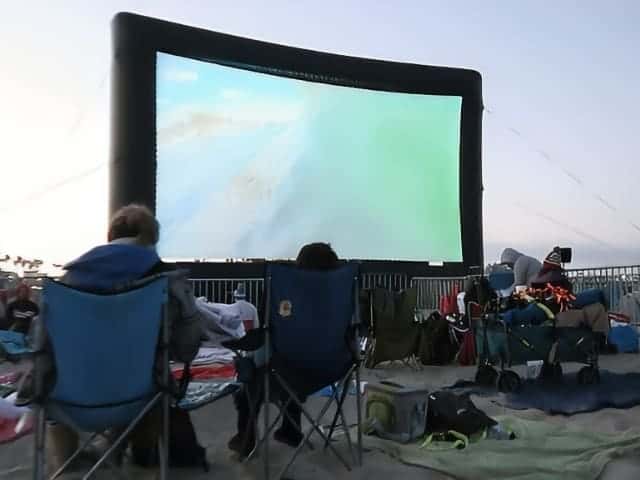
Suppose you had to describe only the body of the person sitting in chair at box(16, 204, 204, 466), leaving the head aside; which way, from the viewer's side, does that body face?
away from the camera

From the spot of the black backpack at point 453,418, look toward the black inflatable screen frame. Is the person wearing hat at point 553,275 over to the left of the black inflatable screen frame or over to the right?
right

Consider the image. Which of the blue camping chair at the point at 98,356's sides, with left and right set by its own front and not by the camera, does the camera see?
back

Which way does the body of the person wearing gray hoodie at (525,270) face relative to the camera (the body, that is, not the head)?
to the viewer's left

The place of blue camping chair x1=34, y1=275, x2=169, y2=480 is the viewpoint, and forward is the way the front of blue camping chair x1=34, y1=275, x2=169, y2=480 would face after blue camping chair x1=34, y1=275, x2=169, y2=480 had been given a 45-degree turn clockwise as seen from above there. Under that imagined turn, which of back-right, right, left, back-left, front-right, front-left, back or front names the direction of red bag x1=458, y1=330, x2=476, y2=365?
front

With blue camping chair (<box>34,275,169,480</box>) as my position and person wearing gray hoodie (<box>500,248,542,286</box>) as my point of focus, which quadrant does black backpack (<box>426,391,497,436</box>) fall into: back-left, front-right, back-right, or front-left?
front-right

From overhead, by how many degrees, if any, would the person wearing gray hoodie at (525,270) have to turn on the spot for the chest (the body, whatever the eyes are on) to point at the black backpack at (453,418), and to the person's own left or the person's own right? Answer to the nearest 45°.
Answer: approximately 90° to the person's own left

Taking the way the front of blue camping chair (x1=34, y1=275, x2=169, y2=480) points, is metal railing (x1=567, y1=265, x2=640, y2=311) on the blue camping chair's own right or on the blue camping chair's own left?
on the blue camping chair's own right

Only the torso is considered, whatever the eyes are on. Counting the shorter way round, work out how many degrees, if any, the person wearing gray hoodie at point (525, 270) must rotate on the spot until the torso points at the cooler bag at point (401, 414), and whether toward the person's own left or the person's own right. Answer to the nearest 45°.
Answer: approximately 90° to the person's own left

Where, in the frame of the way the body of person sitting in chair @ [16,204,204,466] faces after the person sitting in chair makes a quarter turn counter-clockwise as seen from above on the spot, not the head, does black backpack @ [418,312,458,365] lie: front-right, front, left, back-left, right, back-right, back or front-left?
back-right

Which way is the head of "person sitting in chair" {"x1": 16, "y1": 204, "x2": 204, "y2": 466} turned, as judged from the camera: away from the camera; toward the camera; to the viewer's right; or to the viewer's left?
away from the camera

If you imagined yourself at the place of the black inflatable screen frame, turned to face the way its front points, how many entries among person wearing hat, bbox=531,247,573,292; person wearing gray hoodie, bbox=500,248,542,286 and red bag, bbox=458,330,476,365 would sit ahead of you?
3

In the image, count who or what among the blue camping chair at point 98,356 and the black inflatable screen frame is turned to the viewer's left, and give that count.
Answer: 0
